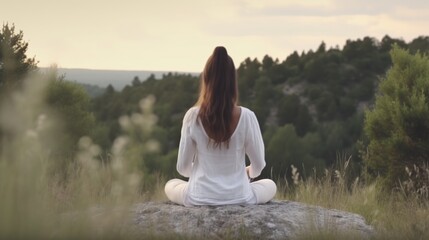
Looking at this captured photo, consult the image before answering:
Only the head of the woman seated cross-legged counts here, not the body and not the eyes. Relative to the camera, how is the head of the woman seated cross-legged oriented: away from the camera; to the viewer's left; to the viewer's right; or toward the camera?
away from the camera

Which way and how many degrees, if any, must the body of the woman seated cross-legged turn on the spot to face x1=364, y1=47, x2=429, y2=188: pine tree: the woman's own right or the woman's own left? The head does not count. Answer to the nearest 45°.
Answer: approximately 45° to the woman's own right

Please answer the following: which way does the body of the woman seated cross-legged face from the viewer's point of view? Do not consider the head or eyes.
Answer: away from the camera
